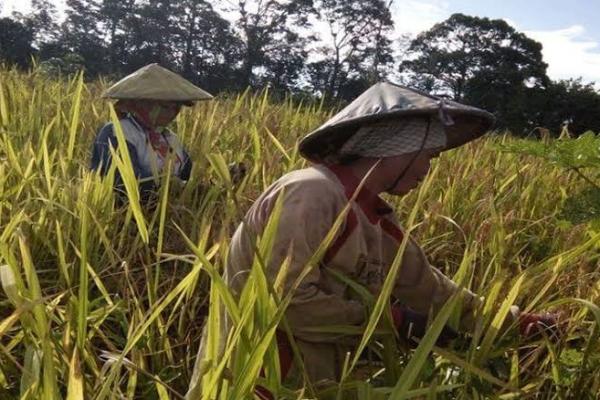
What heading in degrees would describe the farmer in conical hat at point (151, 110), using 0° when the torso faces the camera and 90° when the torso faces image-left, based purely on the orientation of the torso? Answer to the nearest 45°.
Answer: approximately 315°

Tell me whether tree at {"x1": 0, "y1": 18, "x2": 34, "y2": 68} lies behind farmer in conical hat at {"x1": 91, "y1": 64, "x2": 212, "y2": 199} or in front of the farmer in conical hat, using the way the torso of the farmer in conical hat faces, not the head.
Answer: behind

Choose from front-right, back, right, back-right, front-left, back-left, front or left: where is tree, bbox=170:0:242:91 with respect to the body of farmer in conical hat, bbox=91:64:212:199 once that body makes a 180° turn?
front-right

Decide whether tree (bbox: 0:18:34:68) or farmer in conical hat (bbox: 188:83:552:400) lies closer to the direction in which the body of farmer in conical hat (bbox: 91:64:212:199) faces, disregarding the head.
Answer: the farmer in conical hat

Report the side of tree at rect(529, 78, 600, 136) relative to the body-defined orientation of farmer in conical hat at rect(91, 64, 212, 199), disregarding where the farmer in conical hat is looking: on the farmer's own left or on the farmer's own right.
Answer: on the farmer's own left

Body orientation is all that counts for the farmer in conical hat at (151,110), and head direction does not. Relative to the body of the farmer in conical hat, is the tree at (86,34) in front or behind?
behind

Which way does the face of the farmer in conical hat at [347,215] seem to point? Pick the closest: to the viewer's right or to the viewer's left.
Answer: to the viewer's right
